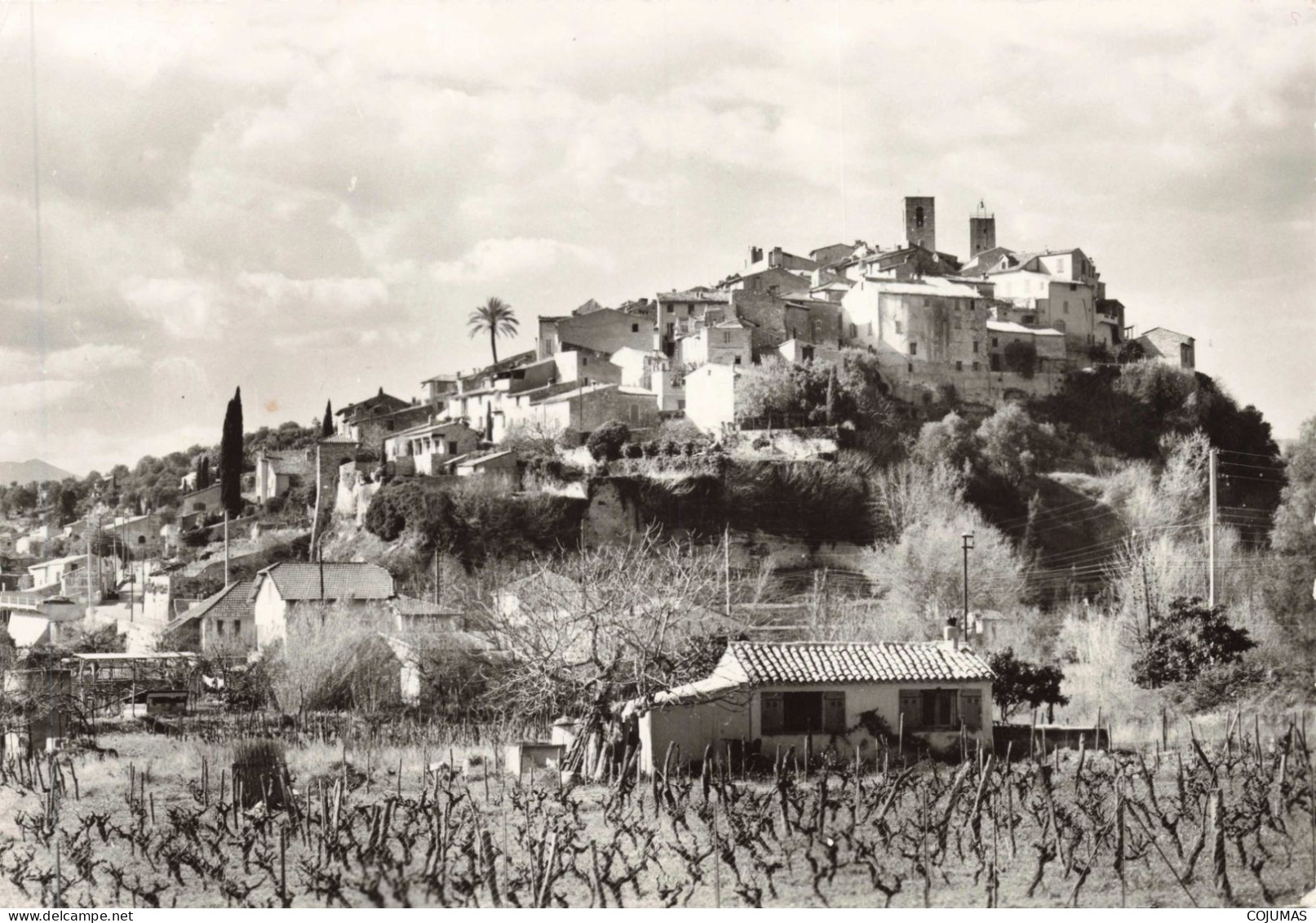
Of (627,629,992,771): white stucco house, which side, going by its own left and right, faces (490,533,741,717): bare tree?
right

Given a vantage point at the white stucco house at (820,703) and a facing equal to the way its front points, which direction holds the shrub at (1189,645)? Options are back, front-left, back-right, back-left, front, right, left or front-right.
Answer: back-left

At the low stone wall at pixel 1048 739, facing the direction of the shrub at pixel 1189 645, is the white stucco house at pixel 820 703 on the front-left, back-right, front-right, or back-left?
back-left

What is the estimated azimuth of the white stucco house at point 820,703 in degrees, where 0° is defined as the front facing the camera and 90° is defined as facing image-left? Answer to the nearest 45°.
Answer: approximately 0°

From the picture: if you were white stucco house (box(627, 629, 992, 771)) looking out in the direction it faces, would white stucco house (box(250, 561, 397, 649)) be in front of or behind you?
behind

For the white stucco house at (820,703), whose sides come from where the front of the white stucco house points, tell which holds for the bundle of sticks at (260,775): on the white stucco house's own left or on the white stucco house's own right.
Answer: on the white stucco house's own right

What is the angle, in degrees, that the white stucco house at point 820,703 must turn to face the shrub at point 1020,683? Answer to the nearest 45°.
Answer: approximately 135° to its left

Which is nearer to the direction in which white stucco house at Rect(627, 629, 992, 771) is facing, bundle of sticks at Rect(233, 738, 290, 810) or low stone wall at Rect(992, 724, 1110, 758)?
the bundle of sticks

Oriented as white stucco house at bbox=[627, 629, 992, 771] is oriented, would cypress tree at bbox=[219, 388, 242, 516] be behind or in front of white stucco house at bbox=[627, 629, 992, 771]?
behind

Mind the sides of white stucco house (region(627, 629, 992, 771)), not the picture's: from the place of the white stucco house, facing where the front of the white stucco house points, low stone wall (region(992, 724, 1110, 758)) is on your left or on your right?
on your left
